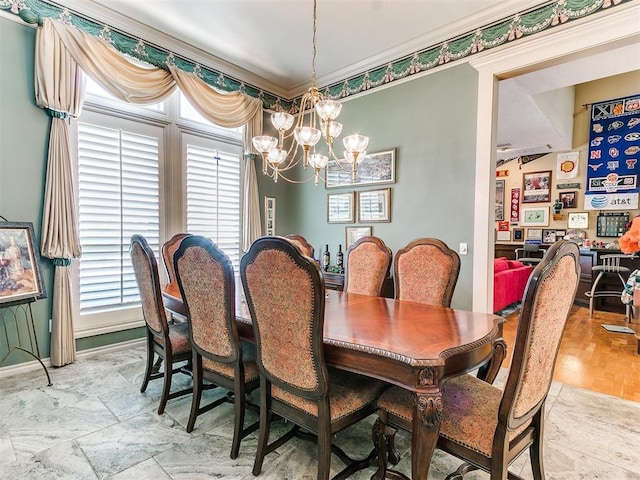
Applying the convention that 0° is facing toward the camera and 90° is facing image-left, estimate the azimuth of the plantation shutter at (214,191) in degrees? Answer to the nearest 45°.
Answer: approximately 315°

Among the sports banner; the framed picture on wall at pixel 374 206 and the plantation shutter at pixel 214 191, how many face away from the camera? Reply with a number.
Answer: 0

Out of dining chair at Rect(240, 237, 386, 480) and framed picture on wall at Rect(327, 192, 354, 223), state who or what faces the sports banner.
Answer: the dining chair

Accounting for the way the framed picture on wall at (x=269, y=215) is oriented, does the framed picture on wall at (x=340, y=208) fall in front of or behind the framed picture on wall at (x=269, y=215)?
in front

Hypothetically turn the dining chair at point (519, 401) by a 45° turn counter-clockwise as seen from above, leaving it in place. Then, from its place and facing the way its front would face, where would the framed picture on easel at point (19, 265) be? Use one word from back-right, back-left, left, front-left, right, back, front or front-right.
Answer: front

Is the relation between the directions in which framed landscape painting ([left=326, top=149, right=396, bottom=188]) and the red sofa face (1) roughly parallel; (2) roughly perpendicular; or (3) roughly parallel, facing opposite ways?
roughly perpendicular

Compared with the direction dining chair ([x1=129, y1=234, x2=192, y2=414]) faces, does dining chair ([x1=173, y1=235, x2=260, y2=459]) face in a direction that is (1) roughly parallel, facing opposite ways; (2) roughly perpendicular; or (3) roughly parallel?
roughly parallel

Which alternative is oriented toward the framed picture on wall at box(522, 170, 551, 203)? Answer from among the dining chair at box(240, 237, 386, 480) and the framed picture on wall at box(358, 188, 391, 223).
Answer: the dining chair

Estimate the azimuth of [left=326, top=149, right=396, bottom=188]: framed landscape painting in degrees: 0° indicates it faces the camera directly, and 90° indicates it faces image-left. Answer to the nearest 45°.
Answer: approximately 45°

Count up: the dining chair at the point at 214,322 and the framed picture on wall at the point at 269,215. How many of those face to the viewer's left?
0

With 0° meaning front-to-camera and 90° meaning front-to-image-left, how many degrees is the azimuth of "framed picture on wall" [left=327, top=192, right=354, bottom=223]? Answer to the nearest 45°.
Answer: approximately 45°

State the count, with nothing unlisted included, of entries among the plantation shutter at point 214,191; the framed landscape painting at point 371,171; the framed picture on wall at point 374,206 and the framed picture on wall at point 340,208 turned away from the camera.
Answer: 0

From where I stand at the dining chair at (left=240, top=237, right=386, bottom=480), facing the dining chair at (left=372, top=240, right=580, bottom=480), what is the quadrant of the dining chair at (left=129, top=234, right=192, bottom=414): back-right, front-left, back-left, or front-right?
back-left
